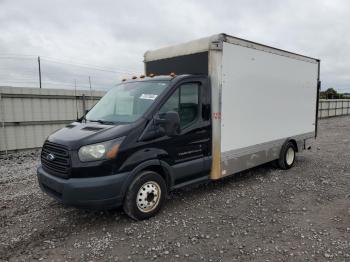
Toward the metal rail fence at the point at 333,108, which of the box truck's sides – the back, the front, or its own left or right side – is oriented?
back

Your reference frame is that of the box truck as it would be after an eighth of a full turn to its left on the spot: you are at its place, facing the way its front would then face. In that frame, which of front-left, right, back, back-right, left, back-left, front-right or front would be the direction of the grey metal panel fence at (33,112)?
back-right

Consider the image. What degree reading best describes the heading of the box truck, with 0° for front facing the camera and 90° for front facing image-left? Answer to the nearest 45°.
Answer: approximately 45°
